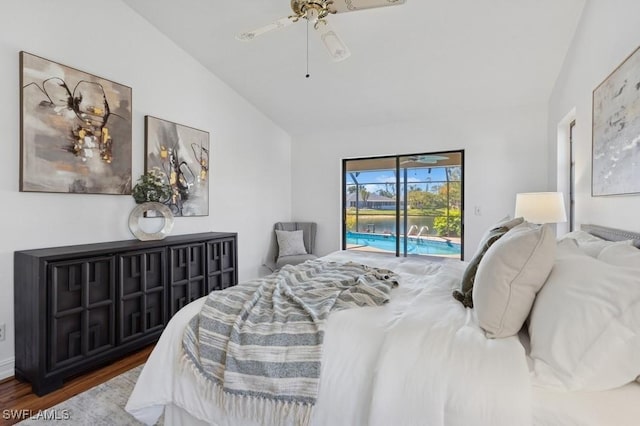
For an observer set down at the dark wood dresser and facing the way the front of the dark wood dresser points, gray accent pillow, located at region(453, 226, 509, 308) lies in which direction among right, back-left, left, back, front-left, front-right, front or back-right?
front

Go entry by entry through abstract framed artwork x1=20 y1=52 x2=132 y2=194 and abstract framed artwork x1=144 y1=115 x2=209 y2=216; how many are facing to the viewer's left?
0

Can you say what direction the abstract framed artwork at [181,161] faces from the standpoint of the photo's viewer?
facing the viewer and to the right of the viewer

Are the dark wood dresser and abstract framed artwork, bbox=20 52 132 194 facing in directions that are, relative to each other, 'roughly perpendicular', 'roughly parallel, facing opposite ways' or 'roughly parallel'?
roughly parallel

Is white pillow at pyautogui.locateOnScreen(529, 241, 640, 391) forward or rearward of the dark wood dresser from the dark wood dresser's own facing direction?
forward

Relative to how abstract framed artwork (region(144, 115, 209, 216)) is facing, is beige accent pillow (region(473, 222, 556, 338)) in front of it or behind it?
in front

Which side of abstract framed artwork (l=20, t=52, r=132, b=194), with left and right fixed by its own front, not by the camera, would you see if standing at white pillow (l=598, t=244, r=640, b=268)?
front

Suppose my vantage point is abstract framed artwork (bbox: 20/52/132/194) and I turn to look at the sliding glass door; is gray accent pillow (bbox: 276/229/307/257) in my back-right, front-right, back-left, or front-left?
front-left

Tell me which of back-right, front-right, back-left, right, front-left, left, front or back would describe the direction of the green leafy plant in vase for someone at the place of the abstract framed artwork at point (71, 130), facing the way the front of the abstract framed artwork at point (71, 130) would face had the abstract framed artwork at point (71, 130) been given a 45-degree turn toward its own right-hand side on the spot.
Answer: left

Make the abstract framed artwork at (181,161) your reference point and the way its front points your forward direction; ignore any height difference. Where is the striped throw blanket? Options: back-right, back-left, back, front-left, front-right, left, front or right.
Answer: front-right

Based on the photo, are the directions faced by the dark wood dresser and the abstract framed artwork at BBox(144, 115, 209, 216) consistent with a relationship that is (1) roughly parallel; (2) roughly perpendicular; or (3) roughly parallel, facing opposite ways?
roughly parallel

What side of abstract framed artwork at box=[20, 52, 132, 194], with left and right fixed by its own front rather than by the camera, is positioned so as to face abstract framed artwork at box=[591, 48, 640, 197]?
front

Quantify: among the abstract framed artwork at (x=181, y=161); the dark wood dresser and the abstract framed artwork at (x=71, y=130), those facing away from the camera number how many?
0

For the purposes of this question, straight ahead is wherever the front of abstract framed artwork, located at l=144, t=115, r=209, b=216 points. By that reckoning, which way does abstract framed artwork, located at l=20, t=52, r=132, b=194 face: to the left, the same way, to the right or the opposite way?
the same way

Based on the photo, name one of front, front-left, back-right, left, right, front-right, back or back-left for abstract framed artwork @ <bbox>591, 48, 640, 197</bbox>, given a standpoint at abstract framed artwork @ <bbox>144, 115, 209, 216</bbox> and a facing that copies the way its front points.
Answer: front
